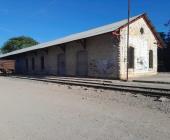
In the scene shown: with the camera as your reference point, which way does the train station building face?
facing the viewer and to the left of the viewer
